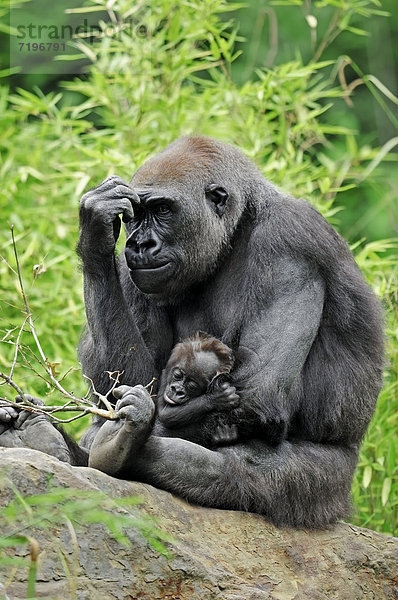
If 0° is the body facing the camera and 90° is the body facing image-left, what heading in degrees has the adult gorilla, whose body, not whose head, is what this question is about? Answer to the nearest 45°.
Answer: approximately 45°
